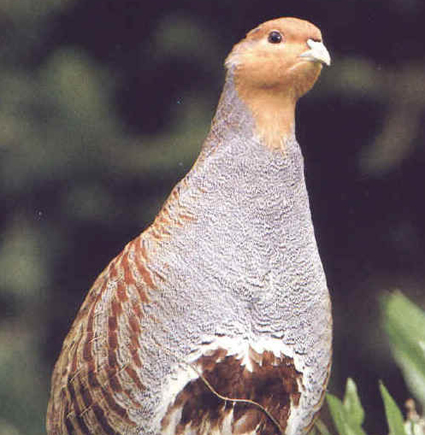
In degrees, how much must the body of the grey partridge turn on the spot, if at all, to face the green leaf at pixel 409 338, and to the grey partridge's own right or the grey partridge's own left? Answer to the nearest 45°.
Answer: approximately 90° to the grey partridge's own left

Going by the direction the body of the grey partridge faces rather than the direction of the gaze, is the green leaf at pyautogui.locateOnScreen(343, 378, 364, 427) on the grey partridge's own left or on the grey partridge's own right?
on the grey partridge's own left

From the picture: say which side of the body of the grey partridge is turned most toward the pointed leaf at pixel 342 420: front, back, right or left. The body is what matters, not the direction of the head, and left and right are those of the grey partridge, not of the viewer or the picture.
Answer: left

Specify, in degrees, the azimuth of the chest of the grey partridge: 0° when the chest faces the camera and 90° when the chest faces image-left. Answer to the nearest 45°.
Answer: approximately 315°
